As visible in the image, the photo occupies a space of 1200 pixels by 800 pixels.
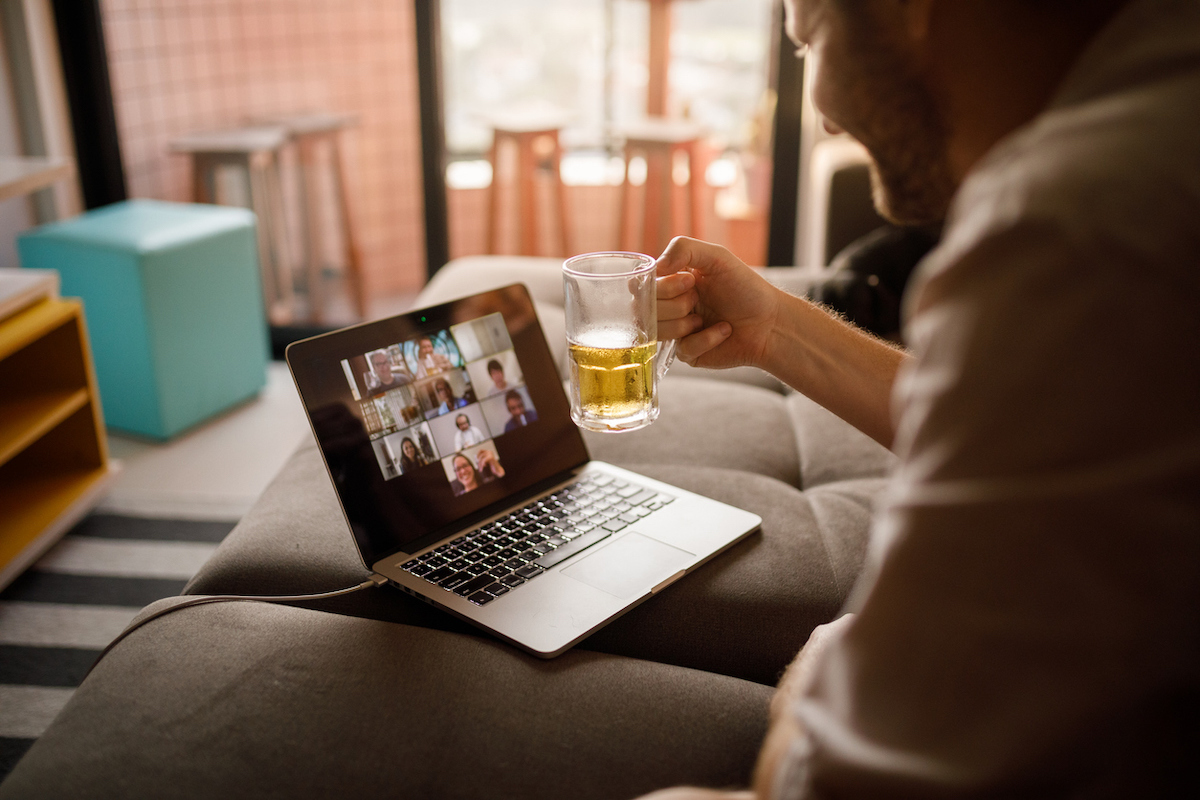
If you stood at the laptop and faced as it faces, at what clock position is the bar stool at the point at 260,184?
The bar stool is roughly at 7 o'clock from the laptop.

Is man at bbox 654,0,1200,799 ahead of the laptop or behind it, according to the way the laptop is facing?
ahead

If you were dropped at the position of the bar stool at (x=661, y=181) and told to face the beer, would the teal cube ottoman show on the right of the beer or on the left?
right

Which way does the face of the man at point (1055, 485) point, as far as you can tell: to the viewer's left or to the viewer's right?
to the viewer's left

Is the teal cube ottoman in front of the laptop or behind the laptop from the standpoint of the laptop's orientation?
behind

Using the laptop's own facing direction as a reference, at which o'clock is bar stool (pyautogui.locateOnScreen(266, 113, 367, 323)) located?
The bar stool is roughly at 7 o'clock from the laptop.

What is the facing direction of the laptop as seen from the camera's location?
facing the viewer and to the right of the viewer

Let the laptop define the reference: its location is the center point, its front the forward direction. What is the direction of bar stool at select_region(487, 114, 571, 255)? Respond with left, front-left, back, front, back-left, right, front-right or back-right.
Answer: back-left

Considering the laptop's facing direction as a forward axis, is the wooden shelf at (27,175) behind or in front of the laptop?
behind
